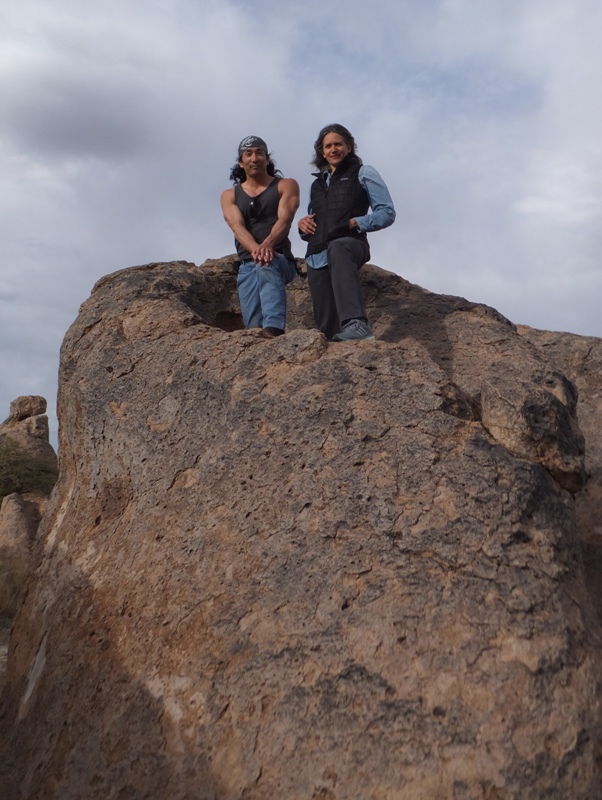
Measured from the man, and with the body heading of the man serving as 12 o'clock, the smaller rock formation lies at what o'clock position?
The smaller rock formation is roughly at 5 o'clock from the man.

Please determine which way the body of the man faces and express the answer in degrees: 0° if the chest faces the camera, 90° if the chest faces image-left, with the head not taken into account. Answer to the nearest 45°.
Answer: approximately 0°
